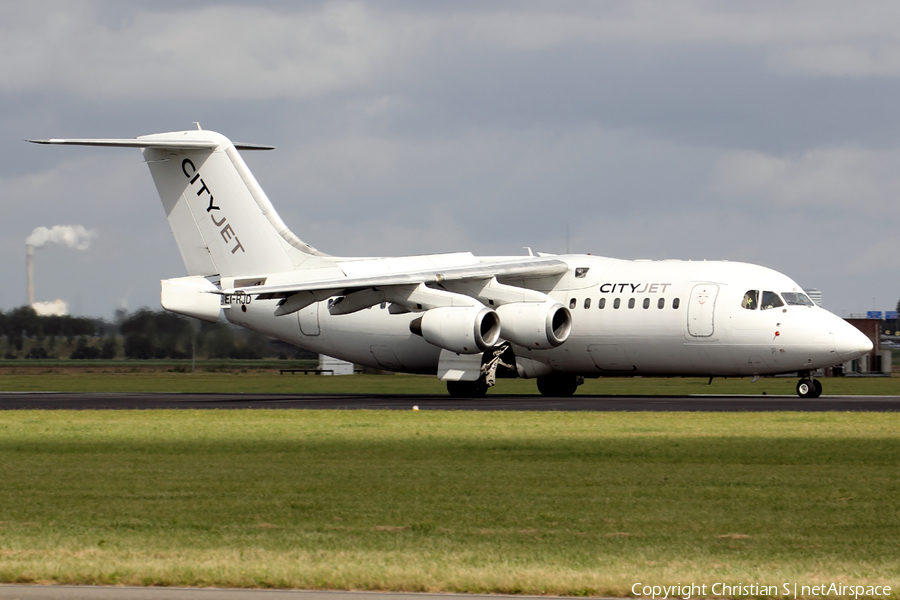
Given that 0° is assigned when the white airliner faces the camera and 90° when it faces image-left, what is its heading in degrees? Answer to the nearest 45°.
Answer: approximately 315°
